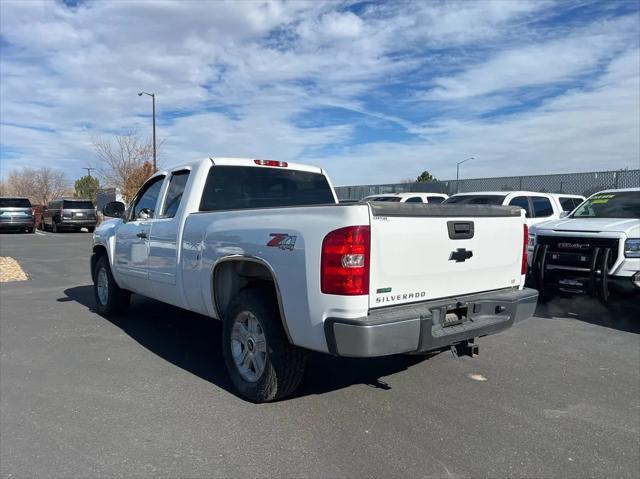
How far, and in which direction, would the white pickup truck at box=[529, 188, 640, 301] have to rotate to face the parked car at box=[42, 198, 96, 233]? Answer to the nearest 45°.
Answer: approximately 45° to its right

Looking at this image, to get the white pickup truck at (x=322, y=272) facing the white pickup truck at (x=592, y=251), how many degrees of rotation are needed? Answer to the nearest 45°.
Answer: approximately 90° to its right

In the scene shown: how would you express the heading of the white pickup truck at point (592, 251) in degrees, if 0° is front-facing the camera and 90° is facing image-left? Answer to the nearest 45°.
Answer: approximately 45°

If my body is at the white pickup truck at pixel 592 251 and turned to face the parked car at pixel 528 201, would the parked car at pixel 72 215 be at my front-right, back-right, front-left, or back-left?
front-left

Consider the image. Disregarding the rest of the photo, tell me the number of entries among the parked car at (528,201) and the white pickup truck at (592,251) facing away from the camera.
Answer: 0

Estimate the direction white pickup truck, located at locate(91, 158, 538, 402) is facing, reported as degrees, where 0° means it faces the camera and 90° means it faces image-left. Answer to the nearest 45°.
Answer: approximately 135°

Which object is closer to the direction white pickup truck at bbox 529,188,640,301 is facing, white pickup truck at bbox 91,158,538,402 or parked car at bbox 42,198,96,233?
the white pickup truck

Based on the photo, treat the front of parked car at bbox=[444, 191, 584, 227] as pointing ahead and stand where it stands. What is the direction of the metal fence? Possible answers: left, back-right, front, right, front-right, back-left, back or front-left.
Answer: back-right

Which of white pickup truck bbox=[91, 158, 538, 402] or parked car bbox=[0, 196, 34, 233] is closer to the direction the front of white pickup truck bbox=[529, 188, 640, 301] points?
the white pickup truck

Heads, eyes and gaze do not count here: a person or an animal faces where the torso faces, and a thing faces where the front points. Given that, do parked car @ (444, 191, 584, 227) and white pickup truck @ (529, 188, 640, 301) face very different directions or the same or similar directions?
same or similar directions

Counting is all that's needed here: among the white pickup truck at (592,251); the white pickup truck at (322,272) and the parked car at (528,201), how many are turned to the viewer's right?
0

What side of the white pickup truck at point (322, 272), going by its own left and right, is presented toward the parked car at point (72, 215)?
front
